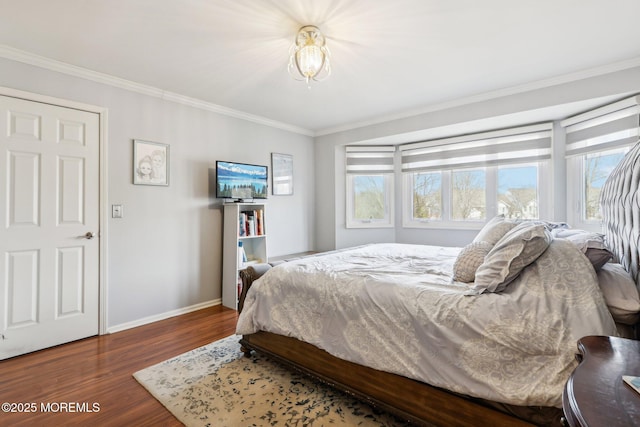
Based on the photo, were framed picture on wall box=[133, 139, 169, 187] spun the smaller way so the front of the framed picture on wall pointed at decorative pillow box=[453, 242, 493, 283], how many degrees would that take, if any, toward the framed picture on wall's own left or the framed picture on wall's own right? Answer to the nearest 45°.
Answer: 0° — it already faces it

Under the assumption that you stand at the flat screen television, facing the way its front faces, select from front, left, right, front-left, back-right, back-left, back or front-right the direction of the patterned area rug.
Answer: front-right

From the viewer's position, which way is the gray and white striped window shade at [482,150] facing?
facing the viewer and to the left of the viewer

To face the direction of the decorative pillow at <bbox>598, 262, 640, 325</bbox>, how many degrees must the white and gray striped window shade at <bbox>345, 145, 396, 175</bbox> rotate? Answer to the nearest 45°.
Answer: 0° — it already faces it

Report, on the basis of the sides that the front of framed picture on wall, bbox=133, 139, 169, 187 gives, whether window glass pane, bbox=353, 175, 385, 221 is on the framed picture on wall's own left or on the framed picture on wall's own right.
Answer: on the framed picture on wall's own left

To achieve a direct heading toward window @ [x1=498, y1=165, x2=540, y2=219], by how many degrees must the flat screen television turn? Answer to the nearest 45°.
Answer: approximately 45° to its left

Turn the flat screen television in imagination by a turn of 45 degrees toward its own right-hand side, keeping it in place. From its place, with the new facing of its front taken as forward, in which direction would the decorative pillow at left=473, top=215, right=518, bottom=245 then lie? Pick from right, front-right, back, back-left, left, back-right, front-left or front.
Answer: front-left

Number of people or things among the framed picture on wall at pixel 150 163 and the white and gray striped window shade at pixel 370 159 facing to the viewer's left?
0

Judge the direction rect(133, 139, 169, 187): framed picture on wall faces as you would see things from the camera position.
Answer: facing the viewer and to the right of the viewer

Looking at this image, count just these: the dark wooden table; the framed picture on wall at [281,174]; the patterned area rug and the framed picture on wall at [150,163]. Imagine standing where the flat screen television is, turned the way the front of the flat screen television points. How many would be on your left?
1

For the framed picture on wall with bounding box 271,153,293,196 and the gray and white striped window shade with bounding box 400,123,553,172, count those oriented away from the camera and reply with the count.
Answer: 0

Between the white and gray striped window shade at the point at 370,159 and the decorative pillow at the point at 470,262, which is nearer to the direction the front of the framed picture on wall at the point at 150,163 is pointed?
the decorative pillow

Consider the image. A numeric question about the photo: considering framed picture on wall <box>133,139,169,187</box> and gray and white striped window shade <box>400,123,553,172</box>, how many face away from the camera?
0

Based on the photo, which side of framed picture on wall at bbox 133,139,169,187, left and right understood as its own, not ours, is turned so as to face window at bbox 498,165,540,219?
front

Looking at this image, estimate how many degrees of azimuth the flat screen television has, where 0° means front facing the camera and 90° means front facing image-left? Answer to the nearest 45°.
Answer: approximately 315°

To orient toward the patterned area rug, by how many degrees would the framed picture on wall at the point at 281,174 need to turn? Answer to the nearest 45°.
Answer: approximately 45° to its right

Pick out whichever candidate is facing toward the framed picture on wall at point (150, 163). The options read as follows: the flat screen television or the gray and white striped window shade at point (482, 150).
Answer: the gray and white striped window shade
